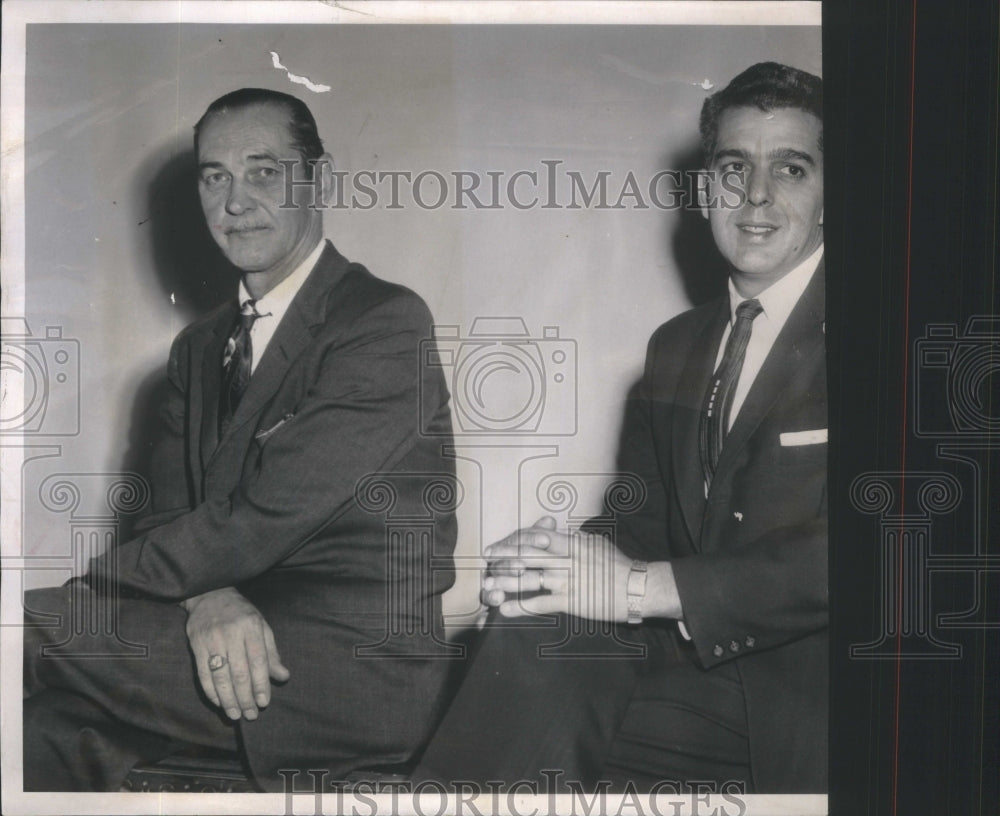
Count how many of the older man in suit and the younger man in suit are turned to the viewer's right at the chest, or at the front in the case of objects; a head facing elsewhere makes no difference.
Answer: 0

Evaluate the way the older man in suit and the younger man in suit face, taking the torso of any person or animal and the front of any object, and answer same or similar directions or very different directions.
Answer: same or similar directions

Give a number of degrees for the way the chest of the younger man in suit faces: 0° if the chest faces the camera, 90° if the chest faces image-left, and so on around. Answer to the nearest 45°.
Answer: approximately 45°

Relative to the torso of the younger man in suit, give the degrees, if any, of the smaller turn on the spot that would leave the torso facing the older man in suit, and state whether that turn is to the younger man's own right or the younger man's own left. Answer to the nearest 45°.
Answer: approximately 45° to the younger man's own right

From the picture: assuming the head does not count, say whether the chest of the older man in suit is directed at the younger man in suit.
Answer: no
